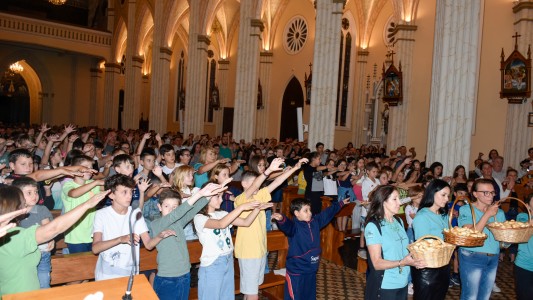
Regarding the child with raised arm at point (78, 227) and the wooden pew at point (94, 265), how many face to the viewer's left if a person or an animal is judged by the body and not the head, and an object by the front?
0

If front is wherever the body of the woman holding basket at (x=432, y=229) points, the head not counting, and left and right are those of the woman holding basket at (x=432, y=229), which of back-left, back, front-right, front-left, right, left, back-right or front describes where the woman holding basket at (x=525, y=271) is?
left

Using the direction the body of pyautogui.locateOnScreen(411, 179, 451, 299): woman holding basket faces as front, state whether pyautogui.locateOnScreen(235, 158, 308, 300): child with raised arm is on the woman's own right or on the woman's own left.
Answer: on the woman's own right

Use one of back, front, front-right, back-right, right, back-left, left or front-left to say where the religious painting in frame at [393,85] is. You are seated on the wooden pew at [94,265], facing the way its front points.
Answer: left

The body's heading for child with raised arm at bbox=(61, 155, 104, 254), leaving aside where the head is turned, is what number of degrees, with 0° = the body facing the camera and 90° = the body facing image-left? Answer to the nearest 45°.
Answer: approximately 315°

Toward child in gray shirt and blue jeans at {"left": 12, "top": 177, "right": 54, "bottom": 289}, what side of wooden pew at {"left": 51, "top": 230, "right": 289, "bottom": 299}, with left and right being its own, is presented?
right

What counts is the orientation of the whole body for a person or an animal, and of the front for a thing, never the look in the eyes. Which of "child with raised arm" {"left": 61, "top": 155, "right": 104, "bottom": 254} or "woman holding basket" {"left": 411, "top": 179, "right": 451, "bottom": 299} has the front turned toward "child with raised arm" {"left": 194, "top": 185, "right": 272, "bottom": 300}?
"child with raised arm" {"left": 61, "top": 155, "right": 104, "bottom": 254}

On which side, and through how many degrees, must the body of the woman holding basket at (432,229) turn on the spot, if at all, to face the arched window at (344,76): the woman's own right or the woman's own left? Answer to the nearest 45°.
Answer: approximately 135° to the woman's own left

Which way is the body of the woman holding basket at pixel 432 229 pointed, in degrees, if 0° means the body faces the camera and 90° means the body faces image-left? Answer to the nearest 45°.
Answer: approximately 315°

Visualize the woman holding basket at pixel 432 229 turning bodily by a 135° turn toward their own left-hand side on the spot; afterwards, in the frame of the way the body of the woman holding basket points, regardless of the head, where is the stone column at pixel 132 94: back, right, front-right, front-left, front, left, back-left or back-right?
front-left

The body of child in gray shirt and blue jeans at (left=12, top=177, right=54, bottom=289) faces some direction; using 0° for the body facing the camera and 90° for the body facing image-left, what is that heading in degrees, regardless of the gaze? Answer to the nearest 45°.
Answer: approximately 315°
